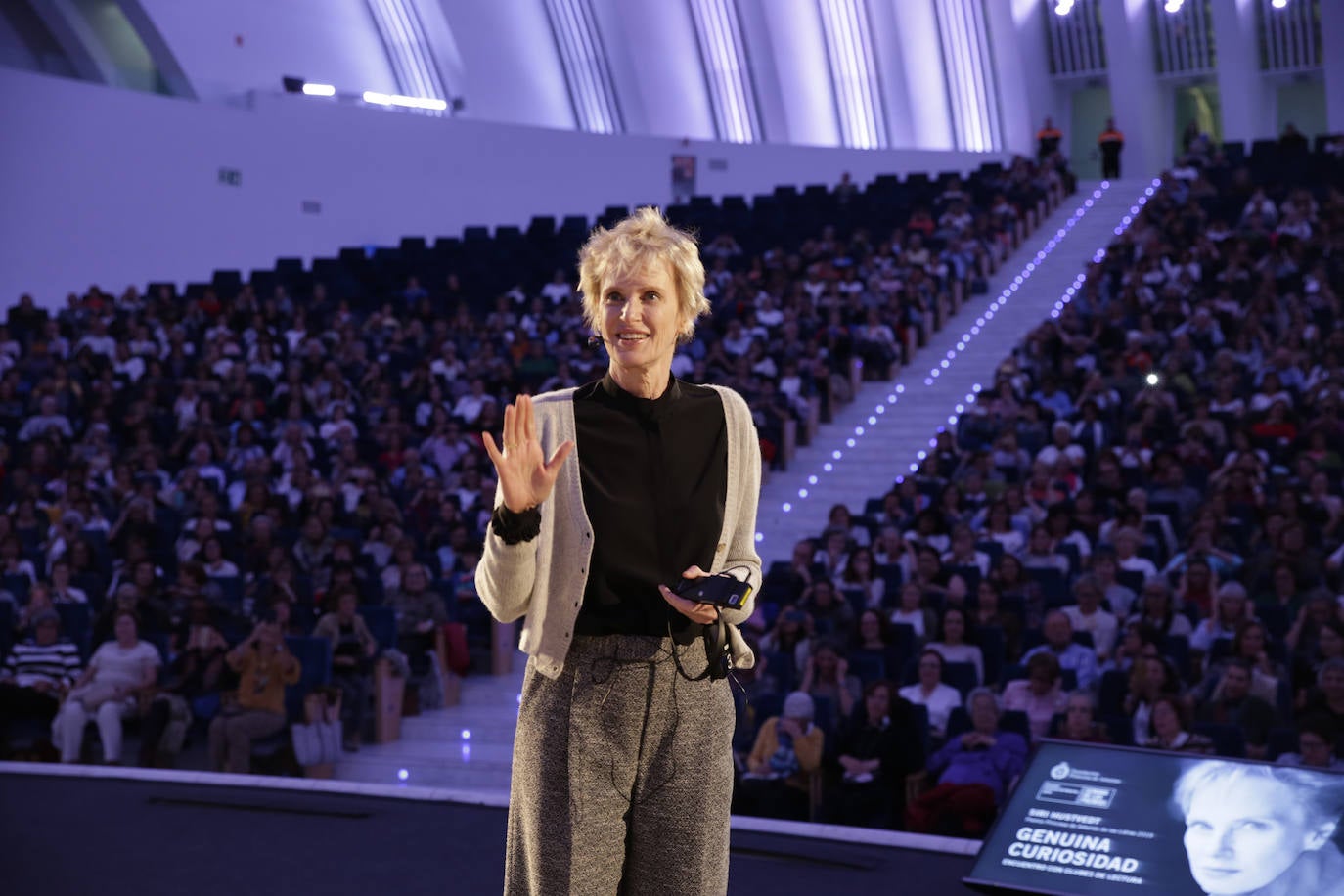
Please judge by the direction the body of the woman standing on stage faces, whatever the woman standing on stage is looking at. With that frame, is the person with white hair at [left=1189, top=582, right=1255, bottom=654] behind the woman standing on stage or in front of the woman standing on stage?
behind

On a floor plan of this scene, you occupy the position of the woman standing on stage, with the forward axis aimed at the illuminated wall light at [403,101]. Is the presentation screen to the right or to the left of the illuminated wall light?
right

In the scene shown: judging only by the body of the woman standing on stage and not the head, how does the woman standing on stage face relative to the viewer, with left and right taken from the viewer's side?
facing the viewer

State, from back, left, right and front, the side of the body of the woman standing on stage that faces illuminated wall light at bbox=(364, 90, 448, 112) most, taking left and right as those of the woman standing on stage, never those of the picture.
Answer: back

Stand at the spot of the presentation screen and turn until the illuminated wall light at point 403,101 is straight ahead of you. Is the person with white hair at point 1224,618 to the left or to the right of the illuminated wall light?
right

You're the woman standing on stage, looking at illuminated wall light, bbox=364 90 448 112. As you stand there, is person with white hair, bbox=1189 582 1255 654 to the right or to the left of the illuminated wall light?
right
